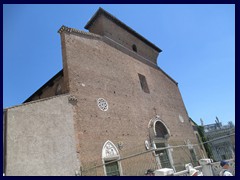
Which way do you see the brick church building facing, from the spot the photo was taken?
facing the viewer and to the right of the viewer
